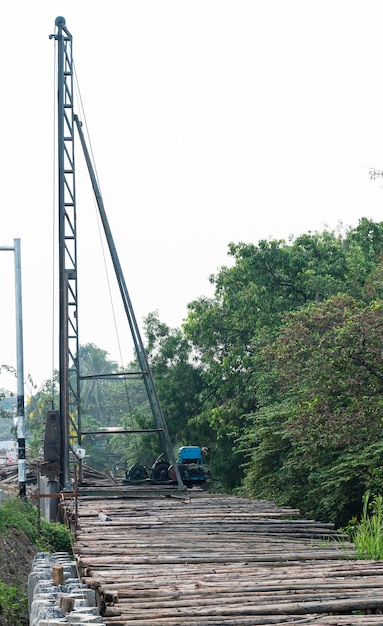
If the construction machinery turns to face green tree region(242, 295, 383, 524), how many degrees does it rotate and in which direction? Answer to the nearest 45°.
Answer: approximately 135° to its left

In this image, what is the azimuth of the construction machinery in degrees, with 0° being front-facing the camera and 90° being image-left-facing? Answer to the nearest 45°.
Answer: approximately 90°
